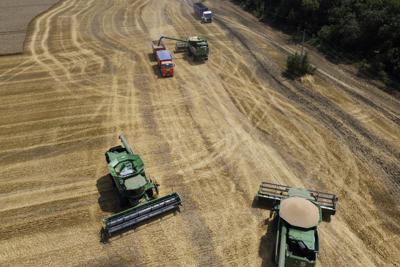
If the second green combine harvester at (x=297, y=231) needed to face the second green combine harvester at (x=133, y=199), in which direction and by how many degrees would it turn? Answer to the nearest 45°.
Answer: approximately 90° to its left

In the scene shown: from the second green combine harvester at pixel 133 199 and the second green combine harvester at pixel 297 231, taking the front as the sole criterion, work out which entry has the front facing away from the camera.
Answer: the second green combine harvester at pixel 297 231

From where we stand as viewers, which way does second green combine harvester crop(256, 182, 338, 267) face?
facing away from the viewer

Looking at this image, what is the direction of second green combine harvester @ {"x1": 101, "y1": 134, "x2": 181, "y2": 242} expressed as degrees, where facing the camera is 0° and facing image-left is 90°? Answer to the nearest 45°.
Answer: approximately 315°

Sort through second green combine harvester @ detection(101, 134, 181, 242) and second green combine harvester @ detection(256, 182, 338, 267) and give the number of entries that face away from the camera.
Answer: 1

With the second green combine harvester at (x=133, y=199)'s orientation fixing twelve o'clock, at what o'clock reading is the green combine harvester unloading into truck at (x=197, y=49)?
The green combine harvester unloading into truck is roughly at 8 o'clock from the second green combine harvester.

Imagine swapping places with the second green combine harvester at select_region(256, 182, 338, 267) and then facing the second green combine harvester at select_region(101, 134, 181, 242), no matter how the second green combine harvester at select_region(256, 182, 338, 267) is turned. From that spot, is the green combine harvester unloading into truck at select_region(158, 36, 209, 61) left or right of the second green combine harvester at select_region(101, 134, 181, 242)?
right

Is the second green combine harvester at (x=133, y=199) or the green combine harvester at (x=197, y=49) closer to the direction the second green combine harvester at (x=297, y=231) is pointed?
the green combine harvester at (x=197, y=49)

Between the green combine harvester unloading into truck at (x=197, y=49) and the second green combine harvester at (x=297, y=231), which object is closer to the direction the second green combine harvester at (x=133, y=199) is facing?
the second green combine harvester

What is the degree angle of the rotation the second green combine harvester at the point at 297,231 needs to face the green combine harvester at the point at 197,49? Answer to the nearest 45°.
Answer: approximately 45° to its left
